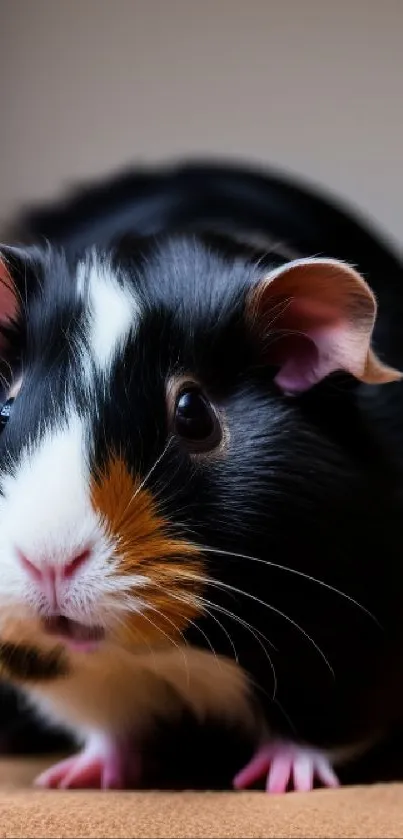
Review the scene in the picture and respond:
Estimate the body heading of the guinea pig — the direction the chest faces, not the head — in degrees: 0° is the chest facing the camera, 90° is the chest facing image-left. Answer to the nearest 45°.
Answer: approximately 45°
